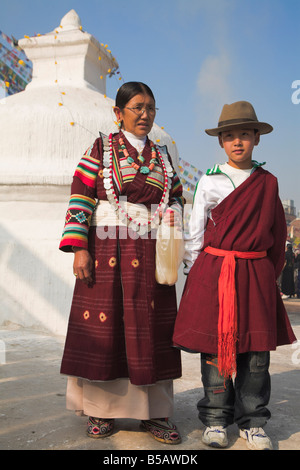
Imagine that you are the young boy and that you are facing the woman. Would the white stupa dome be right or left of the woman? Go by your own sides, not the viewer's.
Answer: right

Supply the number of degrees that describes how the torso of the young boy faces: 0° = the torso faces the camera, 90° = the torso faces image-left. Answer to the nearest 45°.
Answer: approximately 0°

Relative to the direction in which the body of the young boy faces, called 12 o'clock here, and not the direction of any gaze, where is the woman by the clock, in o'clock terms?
The woman is roughly at 3 o'clock from the young boy.

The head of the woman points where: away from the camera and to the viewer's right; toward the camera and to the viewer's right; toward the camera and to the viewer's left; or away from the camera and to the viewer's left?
toward the camera and to the viewer's right

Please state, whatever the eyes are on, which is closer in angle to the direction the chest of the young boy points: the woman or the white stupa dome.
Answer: the woman

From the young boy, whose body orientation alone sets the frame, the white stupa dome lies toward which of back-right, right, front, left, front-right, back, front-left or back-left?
back-right
